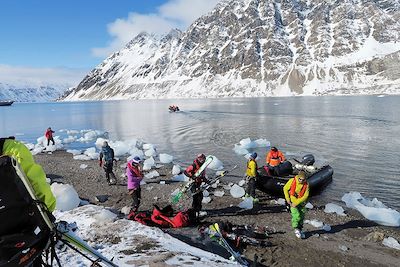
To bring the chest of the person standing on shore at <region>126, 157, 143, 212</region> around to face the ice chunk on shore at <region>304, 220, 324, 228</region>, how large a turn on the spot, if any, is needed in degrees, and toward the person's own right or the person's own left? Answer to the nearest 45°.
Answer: approximately 45° to the person's own left

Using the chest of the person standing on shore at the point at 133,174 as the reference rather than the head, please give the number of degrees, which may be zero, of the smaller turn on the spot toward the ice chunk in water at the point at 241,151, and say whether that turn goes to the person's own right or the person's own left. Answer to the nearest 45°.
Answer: approximately 90° to the person's own left

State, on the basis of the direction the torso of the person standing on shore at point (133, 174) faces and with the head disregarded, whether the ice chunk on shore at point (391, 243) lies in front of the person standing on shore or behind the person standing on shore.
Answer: in front

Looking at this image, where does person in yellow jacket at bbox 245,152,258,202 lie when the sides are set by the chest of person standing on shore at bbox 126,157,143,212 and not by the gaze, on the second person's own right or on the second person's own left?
on the second person's own left

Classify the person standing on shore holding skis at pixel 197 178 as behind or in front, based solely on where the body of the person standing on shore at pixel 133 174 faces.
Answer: in front

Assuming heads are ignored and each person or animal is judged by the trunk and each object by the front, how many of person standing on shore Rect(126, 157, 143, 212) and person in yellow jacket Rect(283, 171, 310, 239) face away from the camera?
0

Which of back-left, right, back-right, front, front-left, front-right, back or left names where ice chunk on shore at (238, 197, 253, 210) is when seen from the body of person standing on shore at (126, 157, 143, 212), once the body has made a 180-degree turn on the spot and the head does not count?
back-right

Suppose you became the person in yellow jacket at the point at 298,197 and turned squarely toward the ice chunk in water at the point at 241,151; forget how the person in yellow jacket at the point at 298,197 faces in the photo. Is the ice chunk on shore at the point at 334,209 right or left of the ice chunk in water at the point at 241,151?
right

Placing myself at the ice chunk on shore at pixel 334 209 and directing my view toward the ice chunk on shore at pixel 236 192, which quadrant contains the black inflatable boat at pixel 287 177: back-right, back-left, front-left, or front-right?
front-right

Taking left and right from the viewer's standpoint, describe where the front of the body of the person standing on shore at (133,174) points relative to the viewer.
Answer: facing the viewer and to the right of the viewer

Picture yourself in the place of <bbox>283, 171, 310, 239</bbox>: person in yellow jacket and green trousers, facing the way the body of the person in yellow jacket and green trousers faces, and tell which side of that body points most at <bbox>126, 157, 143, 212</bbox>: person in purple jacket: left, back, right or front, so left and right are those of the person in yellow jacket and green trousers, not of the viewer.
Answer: right

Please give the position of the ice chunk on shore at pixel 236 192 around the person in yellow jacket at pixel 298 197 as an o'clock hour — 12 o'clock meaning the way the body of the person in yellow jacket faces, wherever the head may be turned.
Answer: The ice chunk on shore is roughly at 5 o'clock from the person in yellow jacket.

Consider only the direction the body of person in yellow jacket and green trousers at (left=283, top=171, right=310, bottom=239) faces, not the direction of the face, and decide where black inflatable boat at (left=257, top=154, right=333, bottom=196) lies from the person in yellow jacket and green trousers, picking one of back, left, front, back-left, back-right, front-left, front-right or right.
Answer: back

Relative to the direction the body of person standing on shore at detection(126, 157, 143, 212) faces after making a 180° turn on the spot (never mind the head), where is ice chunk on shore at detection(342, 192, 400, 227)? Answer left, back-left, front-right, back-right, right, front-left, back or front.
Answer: back-right

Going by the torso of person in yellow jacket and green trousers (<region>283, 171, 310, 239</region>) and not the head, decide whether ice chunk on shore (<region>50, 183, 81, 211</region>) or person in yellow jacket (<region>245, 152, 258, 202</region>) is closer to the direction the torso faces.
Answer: the ice chunk on shore

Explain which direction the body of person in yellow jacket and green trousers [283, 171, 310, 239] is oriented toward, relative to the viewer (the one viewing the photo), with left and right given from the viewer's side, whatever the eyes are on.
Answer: facing the viewer

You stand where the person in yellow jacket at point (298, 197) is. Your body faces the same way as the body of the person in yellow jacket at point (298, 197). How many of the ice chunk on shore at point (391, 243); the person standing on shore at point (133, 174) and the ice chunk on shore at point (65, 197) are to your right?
2

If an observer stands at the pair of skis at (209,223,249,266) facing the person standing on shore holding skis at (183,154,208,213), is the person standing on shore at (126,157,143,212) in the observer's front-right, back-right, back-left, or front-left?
front-left
